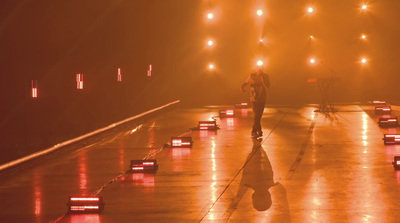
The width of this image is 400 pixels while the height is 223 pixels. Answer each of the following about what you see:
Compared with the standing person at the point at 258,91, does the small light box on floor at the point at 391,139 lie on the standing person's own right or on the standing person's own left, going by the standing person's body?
on the standing person's own left

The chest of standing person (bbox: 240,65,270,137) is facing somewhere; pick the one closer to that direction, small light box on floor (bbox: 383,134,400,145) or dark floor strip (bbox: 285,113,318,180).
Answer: the dark floor strip

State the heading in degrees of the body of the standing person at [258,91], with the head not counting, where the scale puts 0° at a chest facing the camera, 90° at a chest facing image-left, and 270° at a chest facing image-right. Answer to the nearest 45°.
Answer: approximately 0°

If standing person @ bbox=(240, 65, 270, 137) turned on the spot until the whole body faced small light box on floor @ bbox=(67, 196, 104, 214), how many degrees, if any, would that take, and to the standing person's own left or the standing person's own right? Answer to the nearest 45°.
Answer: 0° — they already face it

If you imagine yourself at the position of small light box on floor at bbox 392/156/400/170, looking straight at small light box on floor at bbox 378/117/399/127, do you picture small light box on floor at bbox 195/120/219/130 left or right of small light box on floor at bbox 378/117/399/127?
left
